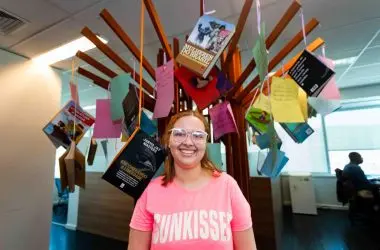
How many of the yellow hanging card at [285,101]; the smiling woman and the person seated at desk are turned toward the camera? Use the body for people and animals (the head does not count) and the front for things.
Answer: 2

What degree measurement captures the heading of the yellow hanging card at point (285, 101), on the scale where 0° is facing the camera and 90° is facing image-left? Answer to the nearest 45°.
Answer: approximately 0°
